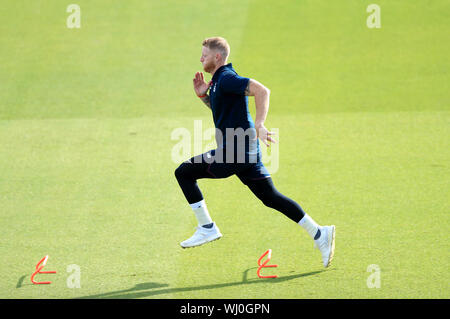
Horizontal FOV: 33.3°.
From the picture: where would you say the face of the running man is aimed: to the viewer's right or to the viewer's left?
to the viewer's left

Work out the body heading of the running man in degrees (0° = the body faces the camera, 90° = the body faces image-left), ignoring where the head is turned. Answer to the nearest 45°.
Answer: approximately 90°

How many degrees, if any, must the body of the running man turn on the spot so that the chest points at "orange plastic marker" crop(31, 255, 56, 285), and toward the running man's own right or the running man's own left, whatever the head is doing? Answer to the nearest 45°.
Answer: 0° — they already face it
